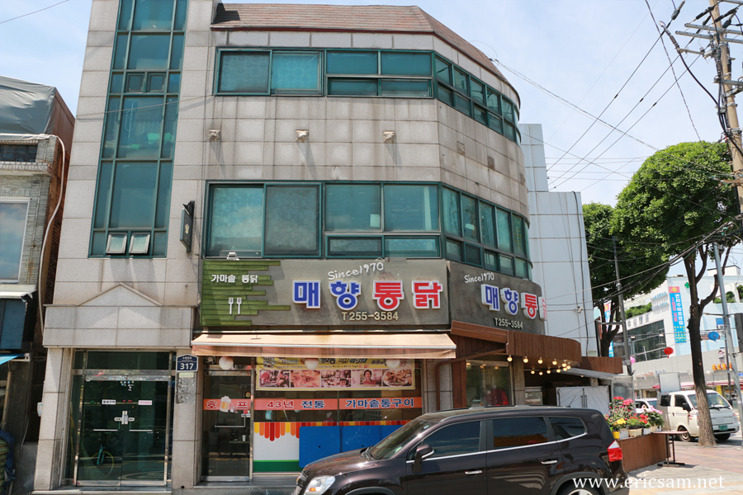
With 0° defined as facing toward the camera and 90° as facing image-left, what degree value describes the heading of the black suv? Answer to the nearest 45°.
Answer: approximately 90°

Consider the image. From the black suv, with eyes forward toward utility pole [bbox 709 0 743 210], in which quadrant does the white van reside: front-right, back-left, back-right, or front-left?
front-left

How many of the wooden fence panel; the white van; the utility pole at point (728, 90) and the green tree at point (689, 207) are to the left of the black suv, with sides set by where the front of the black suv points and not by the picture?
0

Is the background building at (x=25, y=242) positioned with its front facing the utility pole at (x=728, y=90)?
no

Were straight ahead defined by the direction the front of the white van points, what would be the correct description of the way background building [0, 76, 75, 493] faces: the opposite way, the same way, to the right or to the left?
the same way

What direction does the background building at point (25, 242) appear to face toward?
toward the camera

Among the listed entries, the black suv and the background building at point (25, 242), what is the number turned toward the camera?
1

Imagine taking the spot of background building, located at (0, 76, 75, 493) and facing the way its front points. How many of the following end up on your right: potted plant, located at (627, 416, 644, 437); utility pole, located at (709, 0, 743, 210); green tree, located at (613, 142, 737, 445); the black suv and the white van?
0

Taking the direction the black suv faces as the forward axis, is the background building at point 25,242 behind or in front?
in front

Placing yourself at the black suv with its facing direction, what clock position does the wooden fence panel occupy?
The wooden fence panel is roughly at 4 o'clock from the black suv.

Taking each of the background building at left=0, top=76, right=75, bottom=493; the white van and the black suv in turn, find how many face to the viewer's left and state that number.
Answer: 1

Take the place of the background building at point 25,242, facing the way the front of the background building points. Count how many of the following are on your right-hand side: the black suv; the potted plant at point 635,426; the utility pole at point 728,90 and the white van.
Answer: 0

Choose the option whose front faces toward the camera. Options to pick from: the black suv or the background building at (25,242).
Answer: the background building

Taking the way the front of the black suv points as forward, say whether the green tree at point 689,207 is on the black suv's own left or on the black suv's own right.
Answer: on the black suv's own right

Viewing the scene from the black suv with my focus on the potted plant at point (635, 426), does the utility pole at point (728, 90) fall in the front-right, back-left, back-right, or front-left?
front-right

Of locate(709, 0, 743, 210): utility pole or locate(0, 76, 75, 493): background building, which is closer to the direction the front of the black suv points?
the background building

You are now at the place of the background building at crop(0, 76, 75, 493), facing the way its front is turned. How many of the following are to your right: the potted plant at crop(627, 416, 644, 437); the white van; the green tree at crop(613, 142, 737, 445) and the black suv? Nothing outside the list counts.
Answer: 0

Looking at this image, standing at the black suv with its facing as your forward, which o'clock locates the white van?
The white van is roughly at 4 o'clock from the black suv.

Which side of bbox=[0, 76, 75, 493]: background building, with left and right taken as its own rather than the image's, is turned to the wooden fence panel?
left

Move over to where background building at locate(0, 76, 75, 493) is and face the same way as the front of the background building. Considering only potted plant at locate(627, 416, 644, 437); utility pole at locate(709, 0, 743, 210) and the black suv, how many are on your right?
0

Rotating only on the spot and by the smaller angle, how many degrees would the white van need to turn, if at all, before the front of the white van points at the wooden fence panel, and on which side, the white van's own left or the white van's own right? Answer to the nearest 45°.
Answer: approximately 45° to the white van's own right
